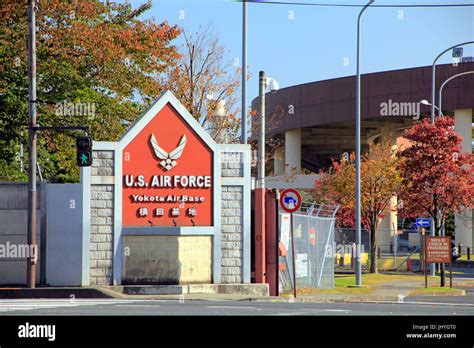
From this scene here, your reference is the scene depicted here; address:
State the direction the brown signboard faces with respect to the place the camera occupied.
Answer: facing the viewer

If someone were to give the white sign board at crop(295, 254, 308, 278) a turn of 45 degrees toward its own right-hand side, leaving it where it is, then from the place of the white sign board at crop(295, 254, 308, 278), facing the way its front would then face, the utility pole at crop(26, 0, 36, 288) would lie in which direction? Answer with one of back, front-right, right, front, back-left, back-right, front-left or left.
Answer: front

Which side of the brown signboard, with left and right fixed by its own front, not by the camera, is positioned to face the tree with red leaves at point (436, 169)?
back

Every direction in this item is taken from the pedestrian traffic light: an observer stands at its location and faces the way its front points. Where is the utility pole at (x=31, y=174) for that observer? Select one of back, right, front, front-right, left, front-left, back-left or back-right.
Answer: back-right

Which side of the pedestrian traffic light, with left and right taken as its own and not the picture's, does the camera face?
front

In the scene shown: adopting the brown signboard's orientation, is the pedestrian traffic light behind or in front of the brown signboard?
in front

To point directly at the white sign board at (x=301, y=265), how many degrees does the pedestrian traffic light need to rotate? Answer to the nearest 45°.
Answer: approximately 135° to its left

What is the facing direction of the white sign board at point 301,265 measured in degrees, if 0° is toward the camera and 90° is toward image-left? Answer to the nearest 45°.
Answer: approximately 0°

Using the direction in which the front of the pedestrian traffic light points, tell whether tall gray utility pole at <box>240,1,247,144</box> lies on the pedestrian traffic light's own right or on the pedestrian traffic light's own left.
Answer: on the pedestrian traffic light's own left

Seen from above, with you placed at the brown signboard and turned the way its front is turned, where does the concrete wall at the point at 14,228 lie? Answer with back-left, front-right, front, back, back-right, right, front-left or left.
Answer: front-right
